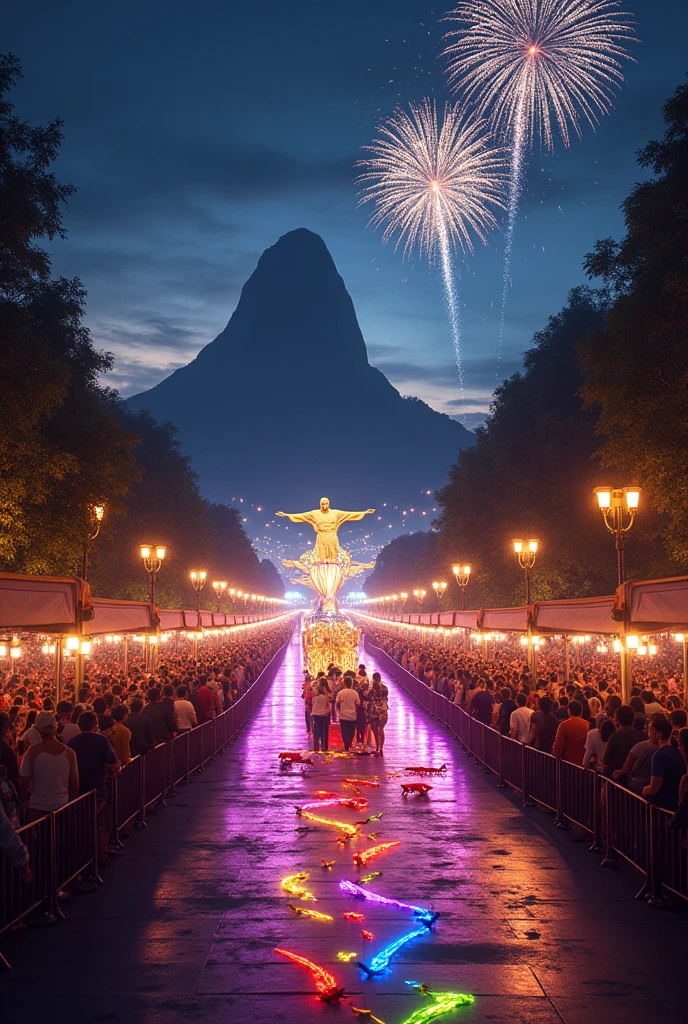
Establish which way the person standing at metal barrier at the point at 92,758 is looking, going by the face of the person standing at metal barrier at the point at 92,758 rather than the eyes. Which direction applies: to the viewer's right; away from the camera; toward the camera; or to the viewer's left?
away from the camera

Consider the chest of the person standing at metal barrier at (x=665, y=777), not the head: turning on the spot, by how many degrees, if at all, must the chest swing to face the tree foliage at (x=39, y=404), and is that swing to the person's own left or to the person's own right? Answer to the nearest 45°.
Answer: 0° — they already face it

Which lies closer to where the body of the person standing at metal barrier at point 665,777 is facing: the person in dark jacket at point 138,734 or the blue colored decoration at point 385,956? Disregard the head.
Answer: the person in dark jacket

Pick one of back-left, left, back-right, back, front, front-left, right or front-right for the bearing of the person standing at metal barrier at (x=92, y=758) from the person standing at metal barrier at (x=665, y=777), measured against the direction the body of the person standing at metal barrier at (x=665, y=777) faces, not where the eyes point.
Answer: front-left

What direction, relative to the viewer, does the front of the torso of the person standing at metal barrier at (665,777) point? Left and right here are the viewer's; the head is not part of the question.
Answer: facing away from the viewer and to the left of the viewer

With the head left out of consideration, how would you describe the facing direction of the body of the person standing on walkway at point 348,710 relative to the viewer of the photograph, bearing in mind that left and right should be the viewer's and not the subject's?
facing away from the viewer

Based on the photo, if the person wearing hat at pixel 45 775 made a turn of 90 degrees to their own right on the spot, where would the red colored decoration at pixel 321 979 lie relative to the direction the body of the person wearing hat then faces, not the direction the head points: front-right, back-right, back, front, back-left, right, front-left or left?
front-right

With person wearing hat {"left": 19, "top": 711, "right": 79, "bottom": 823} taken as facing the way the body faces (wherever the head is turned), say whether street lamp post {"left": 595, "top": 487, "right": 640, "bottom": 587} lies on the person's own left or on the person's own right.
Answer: on the person's own right

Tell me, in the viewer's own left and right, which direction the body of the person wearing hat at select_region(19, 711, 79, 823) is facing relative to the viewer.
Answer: facing away from the viewer

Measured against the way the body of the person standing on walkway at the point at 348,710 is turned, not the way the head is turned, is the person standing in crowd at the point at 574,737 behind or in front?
behind

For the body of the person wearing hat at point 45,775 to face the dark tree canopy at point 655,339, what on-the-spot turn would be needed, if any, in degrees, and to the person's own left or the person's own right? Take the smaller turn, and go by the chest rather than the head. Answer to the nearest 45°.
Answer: approximately 45° to the person's own right

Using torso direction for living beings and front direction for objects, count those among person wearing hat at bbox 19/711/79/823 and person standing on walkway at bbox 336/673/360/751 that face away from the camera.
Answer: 2
